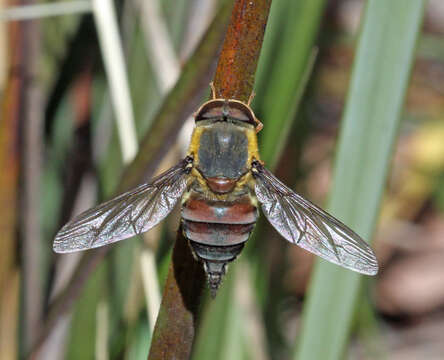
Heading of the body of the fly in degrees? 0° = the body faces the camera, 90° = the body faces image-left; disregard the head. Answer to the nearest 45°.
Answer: approximately 180°
